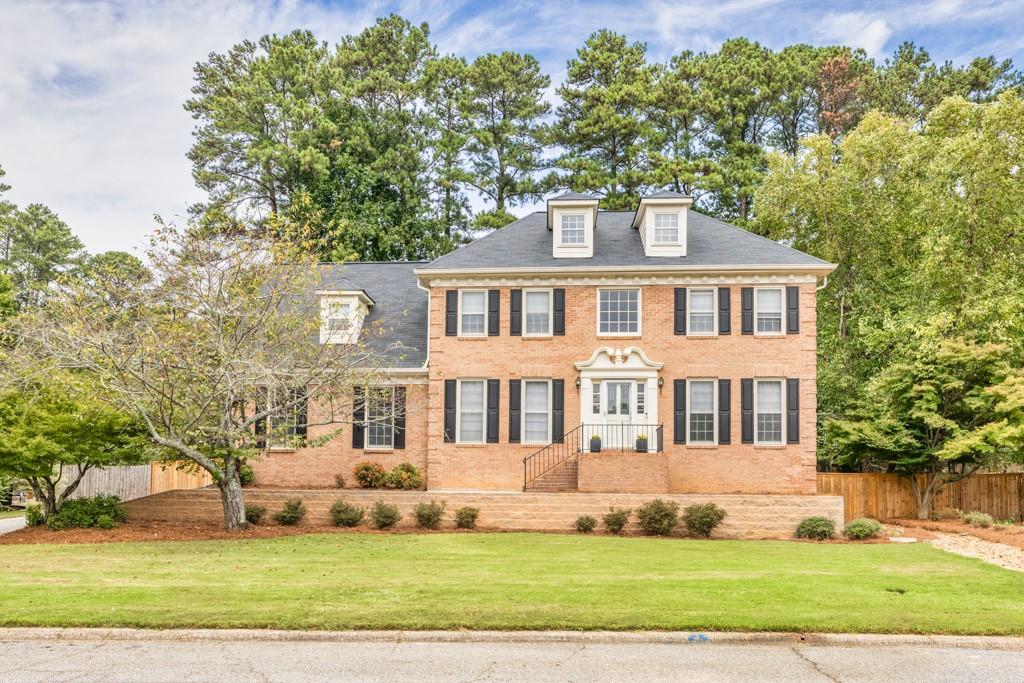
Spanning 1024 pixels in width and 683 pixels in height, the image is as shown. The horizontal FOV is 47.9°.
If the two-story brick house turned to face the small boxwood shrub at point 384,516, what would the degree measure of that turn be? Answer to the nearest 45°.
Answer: approximately 45° to its right

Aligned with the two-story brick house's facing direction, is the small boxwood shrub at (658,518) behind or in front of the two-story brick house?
in front

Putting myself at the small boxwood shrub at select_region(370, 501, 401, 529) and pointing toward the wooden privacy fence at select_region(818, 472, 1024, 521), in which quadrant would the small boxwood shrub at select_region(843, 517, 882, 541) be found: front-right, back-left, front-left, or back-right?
front-right

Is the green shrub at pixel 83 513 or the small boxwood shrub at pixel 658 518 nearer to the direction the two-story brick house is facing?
the small boxwood shrub

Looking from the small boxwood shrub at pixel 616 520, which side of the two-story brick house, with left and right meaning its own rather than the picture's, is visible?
front

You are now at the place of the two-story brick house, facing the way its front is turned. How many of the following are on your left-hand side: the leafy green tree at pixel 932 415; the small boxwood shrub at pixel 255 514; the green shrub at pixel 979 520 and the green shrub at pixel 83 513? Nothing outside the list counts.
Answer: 2

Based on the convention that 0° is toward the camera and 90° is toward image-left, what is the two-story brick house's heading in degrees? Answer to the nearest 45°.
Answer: approximately 0°

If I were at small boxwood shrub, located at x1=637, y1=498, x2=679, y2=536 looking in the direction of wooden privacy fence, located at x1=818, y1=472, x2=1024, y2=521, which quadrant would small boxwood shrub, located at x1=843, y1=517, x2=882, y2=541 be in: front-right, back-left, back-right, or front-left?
front-right

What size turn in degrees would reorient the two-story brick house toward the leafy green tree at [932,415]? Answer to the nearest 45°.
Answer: approximately 90° to its left

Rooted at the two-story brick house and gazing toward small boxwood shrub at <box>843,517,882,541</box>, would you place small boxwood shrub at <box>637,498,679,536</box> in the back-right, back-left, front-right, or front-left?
front-right

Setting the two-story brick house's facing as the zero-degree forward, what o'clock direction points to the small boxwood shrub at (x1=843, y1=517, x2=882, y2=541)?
The small boxwood shrub is roughly at 10 o'clock from the two-story brick house.

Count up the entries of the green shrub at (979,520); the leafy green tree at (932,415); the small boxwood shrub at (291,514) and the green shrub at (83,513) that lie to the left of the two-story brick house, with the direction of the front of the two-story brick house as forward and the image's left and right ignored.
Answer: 2

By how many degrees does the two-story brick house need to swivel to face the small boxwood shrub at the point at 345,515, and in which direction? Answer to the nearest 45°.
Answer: approximately 45° to its right

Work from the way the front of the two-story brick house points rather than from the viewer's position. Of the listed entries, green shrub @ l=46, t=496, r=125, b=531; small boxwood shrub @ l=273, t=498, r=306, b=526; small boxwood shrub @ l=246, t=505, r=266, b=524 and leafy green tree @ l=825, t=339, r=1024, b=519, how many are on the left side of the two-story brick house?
1

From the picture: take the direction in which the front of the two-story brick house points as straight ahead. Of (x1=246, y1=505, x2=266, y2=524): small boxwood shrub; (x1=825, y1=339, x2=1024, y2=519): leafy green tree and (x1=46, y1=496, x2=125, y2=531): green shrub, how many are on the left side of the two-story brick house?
1
